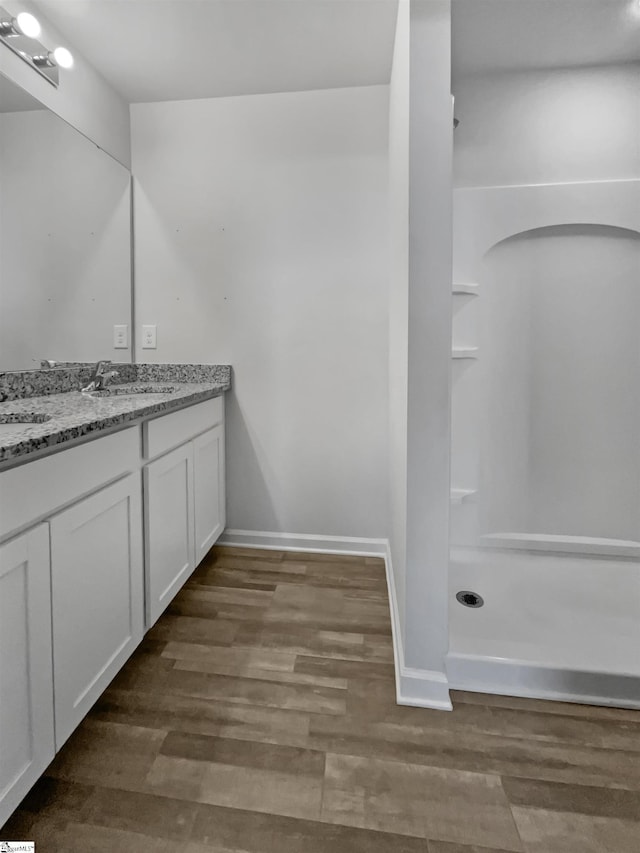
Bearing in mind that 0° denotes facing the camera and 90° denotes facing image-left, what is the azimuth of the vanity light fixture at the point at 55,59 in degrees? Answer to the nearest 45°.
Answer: approximately 315°

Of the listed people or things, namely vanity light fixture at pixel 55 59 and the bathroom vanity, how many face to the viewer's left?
0

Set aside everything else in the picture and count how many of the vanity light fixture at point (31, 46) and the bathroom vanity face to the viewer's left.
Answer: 0

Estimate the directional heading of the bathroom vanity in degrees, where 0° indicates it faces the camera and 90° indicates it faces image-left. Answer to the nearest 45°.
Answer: approximately 315°

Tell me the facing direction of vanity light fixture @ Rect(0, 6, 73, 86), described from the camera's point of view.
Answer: facing the viewer and to the right of the viewer
